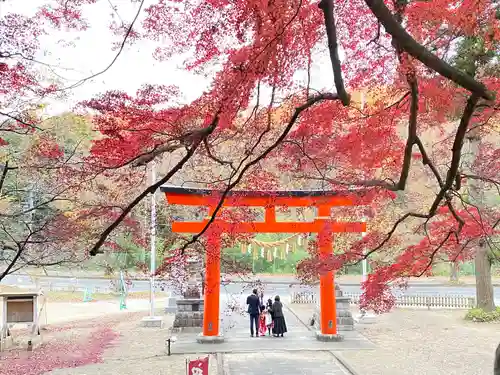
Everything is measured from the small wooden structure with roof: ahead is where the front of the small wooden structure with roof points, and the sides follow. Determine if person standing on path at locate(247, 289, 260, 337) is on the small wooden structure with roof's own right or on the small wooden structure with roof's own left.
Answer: on the small wooden structure with roof's own left

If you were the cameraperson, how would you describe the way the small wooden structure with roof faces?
facing the viewer

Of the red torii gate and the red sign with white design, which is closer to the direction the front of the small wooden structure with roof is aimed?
the red sign with white design

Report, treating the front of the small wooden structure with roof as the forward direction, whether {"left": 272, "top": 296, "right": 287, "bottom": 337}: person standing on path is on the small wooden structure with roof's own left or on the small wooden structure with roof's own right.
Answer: on the small wooden structure with roof's own left
